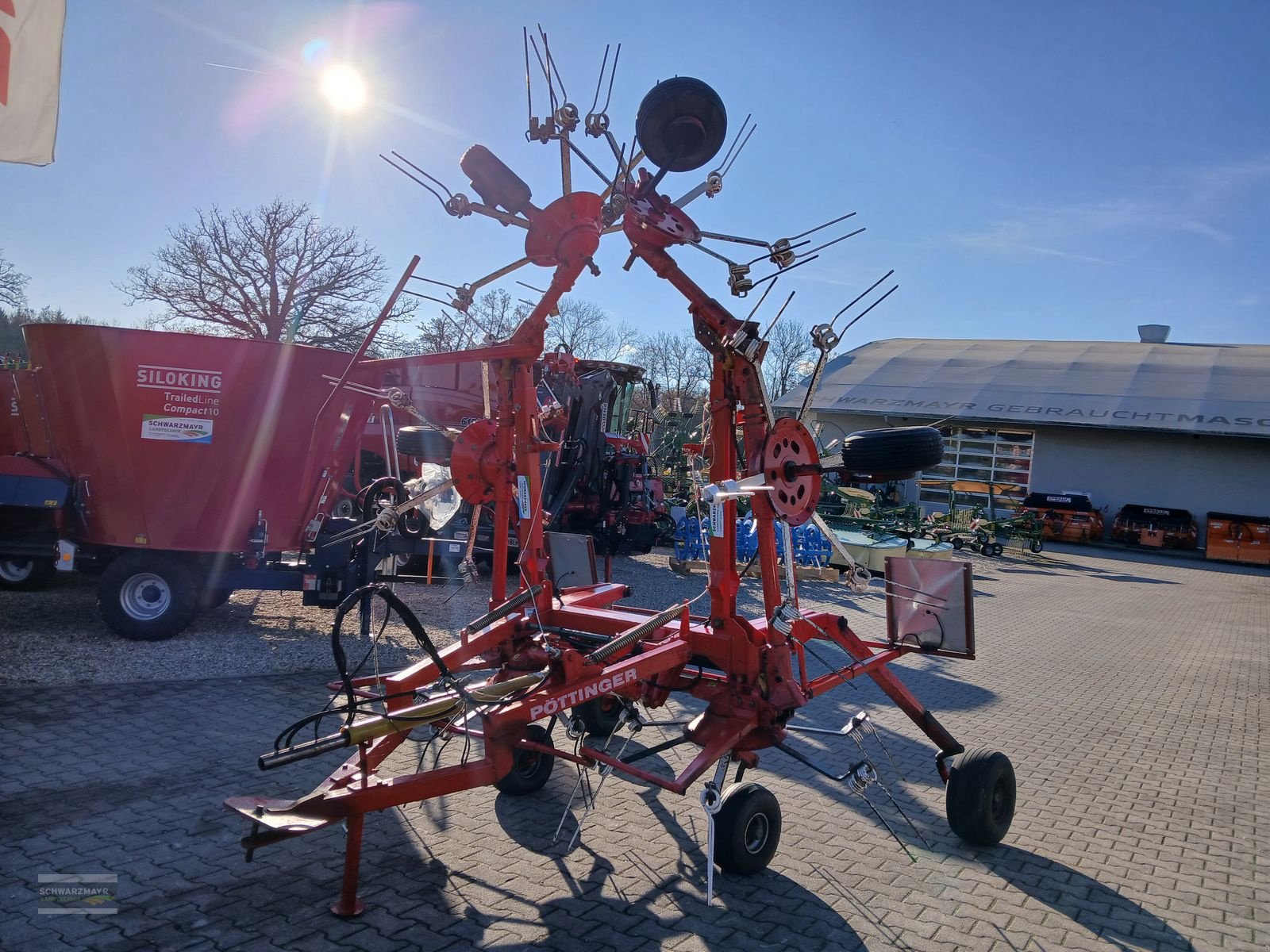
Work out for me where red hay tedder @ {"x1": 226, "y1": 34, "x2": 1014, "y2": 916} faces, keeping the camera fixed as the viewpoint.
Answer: facing the viewer and to the left of the viewer

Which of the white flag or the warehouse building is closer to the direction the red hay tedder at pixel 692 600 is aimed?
the white flag

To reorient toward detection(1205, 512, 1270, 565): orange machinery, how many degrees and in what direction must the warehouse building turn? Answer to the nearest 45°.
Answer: approximately 45° to its left

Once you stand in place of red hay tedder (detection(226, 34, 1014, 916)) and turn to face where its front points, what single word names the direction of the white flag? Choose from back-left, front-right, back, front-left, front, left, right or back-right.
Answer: front-right

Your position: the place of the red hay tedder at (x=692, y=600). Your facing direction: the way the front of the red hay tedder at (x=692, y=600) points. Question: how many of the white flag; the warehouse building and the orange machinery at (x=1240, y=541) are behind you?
2

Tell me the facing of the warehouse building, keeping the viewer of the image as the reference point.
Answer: facing the viewer

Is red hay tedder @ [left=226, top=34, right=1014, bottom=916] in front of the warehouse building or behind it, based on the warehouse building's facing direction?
in front

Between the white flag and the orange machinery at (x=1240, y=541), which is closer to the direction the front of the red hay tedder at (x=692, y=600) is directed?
the white flag

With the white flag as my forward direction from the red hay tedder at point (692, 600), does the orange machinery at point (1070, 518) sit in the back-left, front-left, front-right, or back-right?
back-right

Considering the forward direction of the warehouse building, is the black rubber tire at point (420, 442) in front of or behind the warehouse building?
in front

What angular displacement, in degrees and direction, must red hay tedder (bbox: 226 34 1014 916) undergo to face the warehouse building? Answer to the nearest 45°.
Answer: approximately 180°
